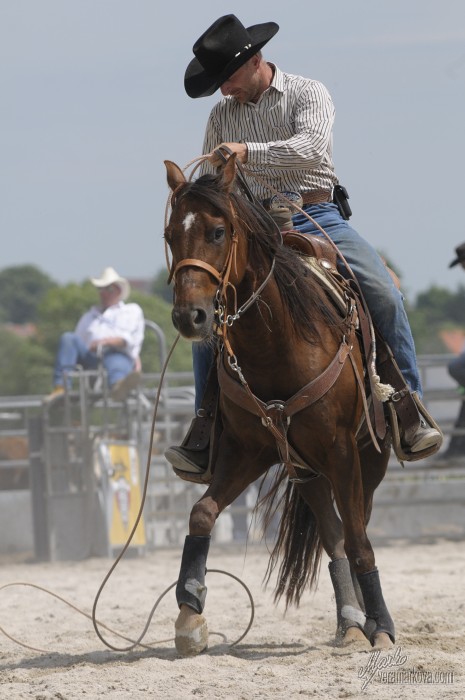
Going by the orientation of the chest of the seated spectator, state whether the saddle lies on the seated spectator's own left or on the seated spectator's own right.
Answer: on the seated spectator's own left

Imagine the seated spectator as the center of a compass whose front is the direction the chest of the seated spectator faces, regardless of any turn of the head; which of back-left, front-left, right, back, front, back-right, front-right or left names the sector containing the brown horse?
front-left

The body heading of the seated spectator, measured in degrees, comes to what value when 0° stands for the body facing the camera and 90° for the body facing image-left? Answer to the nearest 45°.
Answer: approximately 45°
